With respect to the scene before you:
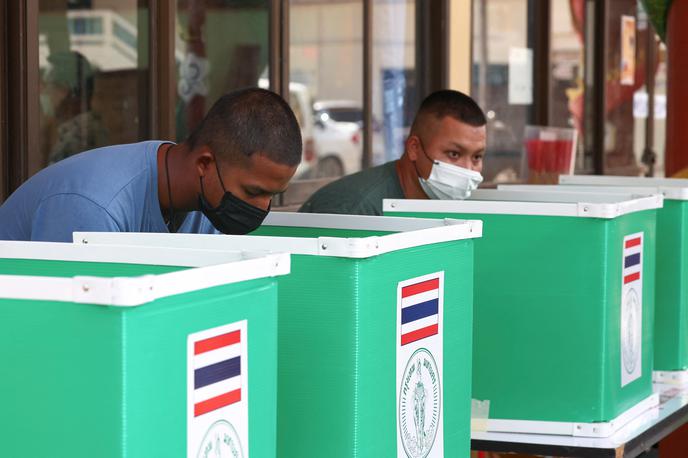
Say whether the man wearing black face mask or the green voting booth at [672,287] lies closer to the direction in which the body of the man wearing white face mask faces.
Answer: the green voting booth

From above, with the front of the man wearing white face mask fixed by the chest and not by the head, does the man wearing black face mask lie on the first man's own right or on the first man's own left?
on the first man's own right

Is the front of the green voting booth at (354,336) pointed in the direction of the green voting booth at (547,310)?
no

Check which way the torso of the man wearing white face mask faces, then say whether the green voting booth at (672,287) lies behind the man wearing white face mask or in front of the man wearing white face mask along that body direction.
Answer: in front

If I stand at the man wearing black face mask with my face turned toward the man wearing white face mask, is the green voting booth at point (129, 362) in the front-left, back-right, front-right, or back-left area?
back-right

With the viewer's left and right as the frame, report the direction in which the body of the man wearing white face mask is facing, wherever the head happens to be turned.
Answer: facing the viewer and to the right of the viewer

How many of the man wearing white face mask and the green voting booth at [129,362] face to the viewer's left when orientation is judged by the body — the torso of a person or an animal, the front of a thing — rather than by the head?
0

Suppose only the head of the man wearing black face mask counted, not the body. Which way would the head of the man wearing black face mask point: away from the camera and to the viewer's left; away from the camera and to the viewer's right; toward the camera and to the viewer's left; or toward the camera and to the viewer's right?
toward the camera and to the viewer's right

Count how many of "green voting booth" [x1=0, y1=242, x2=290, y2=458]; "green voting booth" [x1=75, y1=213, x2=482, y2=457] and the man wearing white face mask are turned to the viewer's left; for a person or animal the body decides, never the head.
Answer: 0

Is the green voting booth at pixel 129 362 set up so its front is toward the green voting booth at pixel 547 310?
no

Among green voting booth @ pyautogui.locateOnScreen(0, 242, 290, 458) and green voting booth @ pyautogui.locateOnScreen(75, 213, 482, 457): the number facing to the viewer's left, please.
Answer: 0

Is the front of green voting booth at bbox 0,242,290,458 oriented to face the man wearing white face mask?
no
